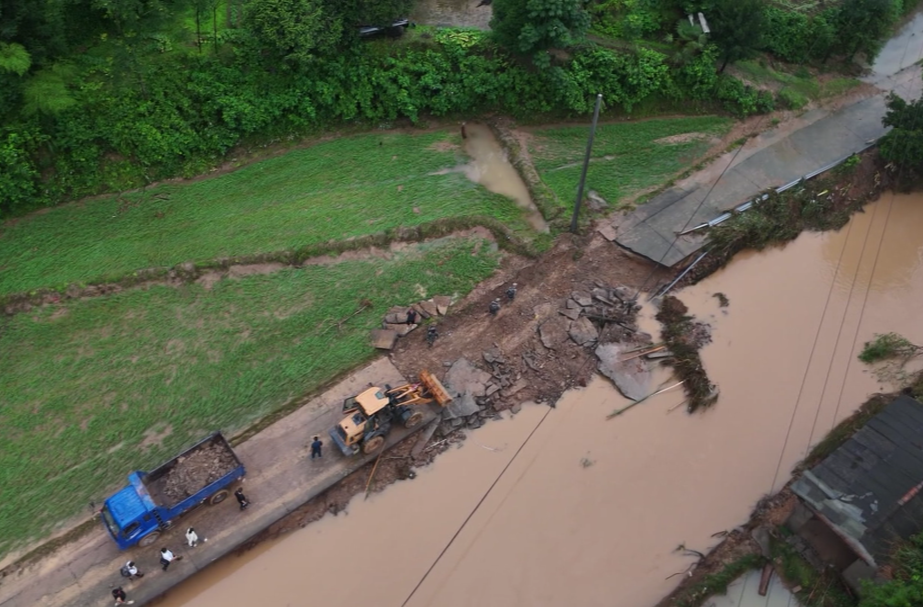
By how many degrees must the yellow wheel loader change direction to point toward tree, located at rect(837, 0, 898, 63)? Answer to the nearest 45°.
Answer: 0° — it already faces it

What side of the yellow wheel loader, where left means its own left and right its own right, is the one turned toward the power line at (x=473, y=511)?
right

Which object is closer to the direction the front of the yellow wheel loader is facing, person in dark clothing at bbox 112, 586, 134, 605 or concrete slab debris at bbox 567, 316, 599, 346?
the concrete slab debris

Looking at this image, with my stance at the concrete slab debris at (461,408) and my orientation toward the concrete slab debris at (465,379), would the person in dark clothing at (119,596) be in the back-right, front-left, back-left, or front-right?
back-left

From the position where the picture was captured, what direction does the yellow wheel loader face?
facing away from the viewer and to the right of the viewer

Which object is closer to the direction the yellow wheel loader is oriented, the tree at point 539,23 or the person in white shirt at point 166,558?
the tree

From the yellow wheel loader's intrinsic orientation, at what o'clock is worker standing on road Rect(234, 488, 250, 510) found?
The worker standing on road is roughly at 7 o'clock from the yellow wheel loader.
